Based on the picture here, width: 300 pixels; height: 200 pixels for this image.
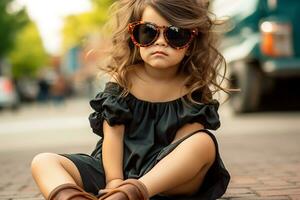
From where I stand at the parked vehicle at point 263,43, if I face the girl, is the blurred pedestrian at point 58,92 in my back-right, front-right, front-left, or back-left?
back-right

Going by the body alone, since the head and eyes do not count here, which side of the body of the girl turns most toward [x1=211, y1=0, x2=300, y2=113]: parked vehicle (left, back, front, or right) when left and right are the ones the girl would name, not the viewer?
back

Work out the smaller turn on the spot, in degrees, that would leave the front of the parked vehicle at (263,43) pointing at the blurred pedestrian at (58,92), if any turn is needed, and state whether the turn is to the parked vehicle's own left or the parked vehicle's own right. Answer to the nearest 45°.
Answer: approximately 180°

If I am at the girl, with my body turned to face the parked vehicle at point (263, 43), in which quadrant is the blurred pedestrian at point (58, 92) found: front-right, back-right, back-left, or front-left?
front-left

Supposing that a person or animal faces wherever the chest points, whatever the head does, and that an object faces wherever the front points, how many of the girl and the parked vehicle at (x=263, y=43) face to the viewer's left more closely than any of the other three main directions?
0

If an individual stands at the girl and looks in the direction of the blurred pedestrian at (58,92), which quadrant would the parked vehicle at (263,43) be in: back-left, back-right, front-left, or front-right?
front-right

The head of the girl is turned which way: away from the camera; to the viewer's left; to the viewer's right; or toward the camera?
toward the camera

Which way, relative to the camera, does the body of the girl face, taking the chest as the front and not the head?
toward the camera

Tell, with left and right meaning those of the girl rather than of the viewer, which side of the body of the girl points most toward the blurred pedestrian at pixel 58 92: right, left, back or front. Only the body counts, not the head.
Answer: back

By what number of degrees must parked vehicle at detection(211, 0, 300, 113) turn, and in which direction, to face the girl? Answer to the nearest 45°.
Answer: approximately 45° to its right
